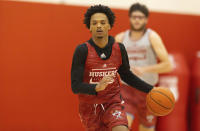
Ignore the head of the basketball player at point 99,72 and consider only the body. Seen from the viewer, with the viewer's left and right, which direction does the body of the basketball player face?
facing the viewer

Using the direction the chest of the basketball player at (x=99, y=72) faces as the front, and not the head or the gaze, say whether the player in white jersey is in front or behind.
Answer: behind
